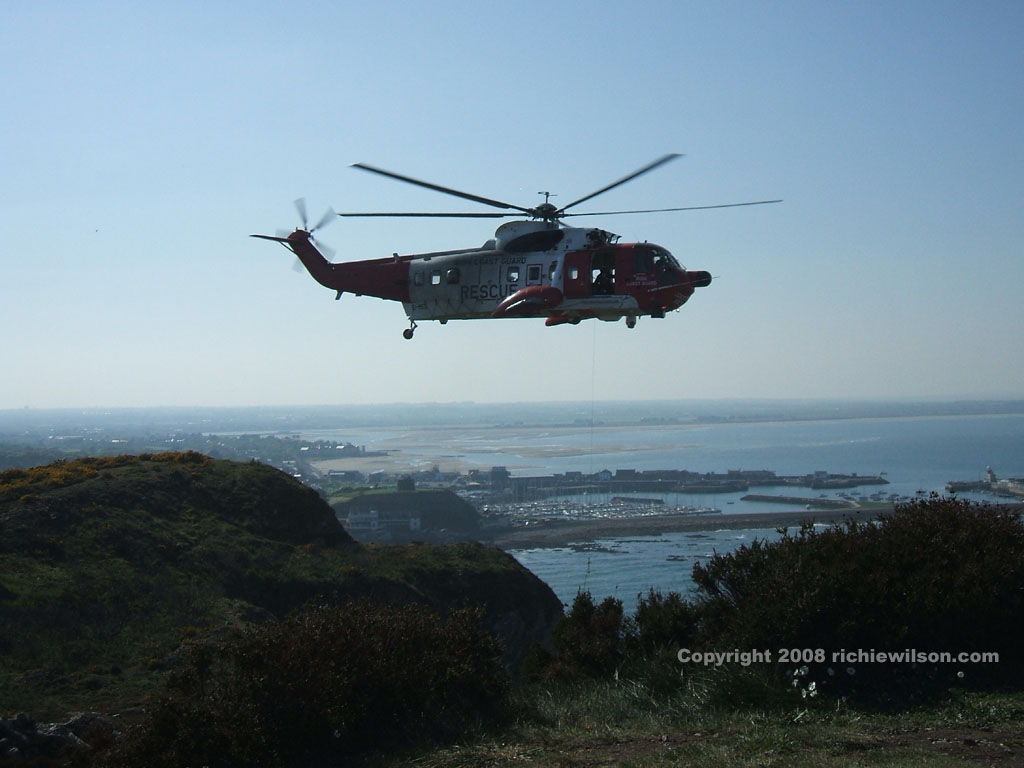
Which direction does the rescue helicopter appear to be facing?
to the viewer's right

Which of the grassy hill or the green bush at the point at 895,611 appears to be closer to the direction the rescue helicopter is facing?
the green bush

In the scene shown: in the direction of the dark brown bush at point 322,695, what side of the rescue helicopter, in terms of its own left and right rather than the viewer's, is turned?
right
